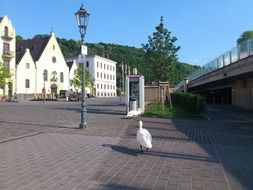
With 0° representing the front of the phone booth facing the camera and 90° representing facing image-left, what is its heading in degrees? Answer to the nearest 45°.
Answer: approximately 0°

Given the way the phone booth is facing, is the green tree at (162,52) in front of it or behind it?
behind
